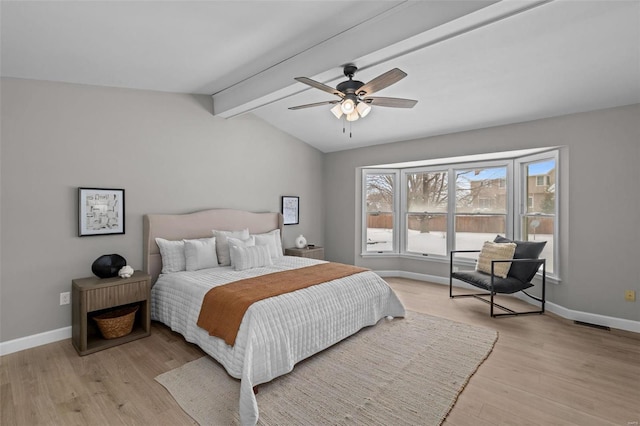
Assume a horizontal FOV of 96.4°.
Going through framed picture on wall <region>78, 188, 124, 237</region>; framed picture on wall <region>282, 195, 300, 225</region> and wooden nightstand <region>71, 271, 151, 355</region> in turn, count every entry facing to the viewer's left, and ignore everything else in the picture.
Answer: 0

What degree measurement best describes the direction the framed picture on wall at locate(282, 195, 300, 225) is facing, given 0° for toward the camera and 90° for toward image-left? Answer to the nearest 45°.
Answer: approximately 315°

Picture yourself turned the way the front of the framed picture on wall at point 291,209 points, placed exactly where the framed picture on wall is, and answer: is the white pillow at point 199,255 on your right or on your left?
on your right

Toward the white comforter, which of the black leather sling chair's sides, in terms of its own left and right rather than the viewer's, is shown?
front

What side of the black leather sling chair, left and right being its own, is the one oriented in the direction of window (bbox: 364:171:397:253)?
right

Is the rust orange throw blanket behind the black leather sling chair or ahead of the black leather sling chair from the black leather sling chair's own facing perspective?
ahead

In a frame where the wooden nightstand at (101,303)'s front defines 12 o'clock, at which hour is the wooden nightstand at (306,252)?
the wooden nightstand at (306,252) is roughly at 10 o'clock from the wooden nightstand at (101,303).

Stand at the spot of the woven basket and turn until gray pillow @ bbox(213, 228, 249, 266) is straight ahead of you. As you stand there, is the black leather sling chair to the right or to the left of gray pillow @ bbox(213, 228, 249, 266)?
right

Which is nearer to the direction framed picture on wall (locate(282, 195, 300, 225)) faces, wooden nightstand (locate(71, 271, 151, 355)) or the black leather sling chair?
the black leather sling chair

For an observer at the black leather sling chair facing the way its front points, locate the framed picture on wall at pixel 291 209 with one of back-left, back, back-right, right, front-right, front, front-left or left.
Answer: front-right

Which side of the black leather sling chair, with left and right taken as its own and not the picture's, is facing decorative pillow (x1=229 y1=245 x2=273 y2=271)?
front

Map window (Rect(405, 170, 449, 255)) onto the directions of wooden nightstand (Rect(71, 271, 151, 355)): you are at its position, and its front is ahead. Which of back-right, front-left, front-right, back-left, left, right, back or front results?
front-left

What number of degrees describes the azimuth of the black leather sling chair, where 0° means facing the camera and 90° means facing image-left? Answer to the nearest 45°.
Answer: approximately 45°

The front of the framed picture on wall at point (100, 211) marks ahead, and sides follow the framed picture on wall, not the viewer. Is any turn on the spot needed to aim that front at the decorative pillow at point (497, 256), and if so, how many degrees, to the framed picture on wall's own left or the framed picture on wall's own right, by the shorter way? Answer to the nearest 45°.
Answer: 0° — it already faces it

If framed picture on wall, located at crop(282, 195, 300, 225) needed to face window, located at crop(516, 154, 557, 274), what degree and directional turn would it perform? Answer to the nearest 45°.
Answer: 0° — it already faces it
